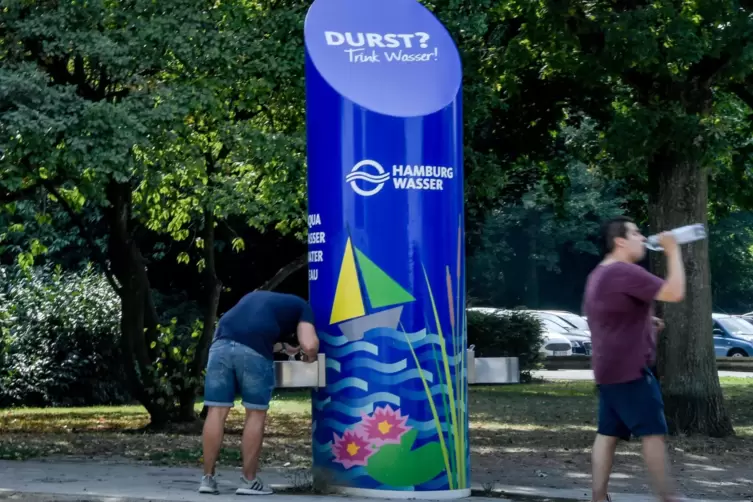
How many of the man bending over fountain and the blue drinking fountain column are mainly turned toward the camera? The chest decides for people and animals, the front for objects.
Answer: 1

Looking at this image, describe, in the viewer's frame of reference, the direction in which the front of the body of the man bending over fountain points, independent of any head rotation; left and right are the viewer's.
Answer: facing away from the viewer and to the right of the viewer

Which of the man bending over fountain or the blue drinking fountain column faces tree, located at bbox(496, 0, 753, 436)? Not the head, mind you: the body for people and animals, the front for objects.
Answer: the man bending over fountain

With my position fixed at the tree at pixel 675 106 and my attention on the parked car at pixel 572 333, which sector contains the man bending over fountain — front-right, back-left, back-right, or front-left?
back-left

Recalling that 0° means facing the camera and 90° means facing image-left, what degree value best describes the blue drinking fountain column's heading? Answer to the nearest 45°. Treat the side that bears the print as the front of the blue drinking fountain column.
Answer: approximately 0°

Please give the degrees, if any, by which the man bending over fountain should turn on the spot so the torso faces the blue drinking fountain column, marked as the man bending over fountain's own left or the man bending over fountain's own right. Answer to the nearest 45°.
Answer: approximately 45° to the man bending over fountain's own right
